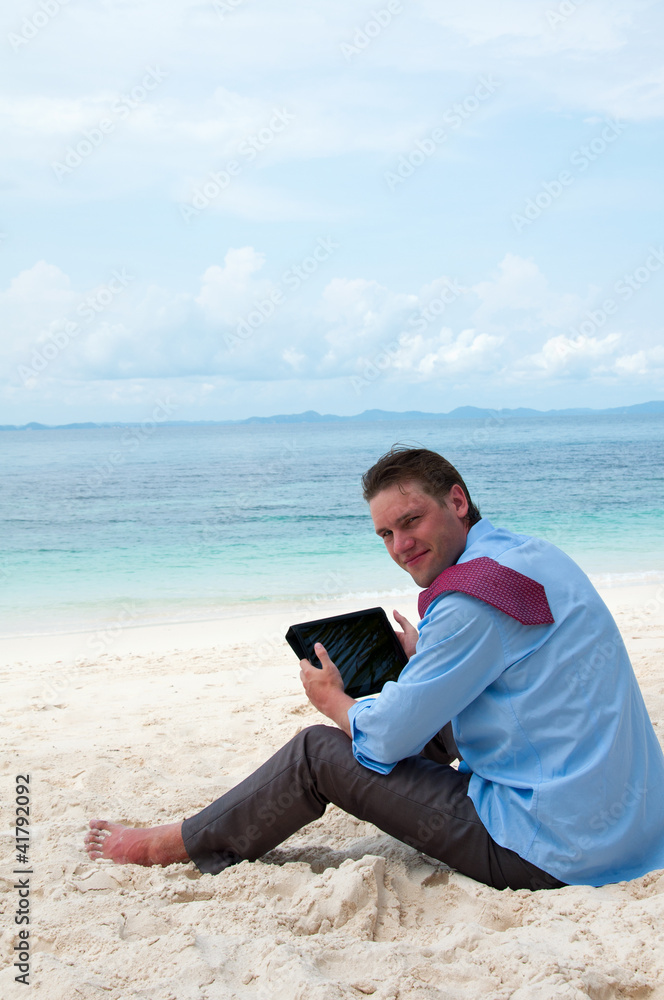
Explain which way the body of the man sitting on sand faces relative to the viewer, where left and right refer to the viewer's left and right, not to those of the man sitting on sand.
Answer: facing away from the viewer and to the left of the viewer
